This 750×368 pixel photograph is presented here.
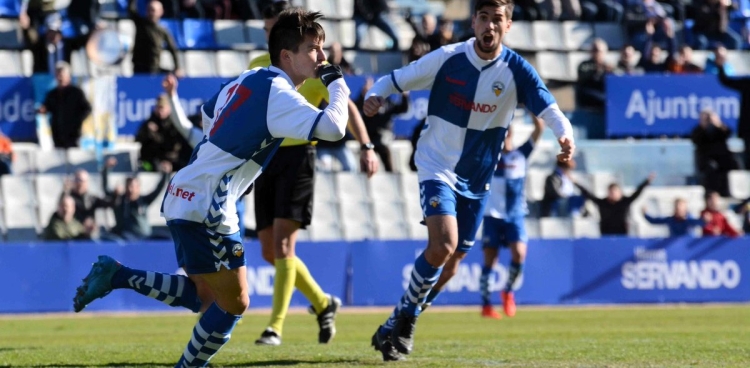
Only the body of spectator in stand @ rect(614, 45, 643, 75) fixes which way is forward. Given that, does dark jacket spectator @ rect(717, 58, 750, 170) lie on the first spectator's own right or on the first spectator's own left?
on the first spectator's own left

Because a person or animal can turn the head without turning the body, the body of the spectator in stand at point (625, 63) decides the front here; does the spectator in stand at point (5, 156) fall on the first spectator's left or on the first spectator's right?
on the first spectator's right

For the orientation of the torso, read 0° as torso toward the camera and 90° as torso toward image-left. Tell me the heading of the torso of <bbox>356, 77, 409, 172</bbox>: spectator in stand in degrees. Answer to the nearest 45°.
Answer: approximately 0°

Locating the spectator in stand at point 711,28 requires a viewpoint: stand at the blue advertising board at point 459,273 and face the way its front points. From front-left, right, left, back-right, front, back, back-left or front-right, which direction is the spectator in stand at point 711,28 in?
back-left

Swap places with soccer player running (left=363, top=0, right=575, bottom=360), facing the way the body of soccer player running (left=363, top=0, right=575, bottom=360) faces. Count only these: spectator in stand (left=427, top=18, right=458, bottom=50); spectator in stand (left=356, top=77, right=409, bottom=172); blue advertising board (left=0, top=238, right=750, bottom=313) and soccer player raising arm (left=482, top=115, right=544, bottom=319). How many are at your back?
4

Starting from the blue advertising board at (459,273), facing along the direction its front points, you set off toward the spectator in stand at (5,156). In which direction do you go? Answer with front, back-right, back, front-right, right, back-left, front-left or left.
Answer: right

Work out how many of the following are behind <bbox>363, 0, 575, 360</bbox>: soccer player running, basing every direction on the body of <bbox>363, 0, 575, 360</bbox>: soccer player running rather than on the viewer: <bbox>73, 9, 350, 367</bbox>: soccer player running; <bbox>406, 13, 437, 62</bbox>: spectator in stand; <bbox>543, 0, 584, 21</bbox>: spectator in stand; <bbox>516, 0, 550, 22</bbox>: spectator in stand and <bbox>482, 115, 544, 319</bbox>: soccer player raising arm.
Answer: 4
